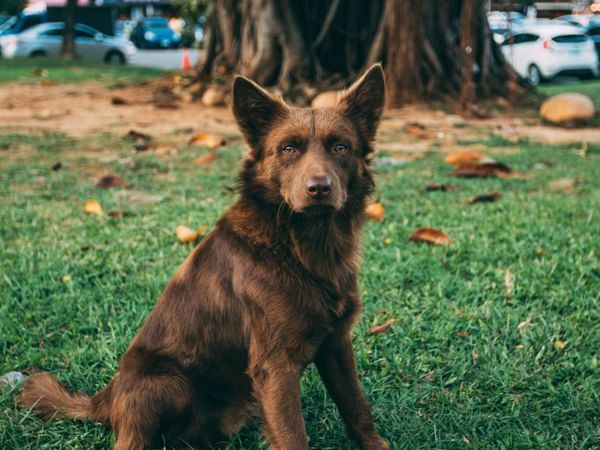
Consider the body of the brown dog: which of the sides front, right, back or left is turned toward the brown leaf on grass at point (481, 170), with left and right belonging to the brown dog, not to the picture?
left

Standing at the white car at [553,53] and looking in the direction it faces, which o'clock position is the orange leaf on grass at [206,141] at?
The orange leaf on grass is roughly at 8 o'clock from the white car.

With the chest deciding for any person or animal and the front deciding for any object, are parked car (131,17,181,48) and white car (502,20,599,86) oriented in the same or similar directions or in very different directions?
very different directions

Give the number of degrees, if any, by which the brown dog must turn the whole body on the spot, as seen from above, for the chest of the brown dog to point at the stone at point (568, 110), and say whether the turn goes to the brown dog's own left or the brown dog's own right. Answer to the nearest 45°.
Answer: approximately 90° to the brown dog's own left

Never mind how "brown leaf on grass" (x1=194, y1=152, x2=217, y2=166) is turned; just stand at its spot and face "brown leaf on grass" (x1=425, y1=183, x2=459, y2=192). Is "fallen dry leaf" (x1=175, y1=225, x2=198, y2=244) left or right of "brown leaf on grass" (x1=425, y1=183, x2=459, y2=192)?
right

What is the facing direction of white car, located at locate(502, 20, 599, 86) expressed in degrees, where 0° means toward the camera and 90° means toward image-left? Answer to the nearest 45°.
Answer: approximately 135°
